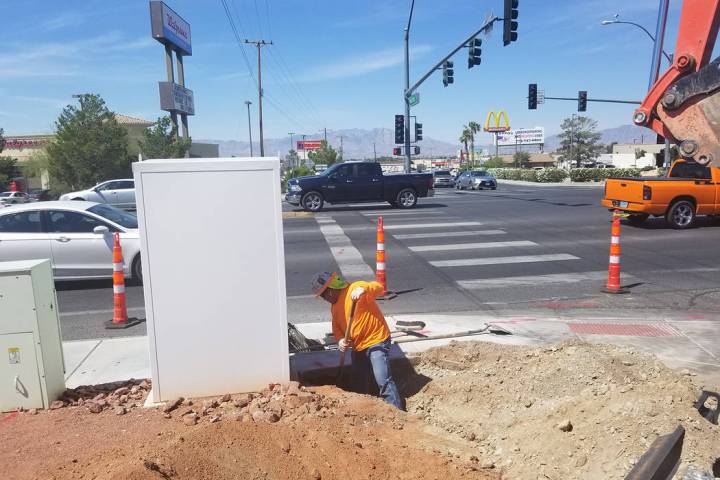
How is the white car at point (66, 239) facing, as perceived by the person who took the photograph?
facing to the right of the viewer

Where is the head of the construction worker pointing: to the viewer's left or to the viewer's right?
to the viewer's left

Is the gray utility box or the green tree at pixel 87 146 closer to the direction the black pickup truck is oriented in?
the green tree

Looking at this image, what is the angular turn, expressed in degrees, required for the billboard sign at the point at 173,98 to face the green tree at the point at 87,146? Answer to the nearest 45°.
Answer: approximately 90° to its right

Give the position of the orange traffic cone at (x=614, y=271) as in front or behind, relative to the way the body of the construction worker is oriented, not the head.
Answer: behind

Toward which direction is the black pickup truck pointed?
to the viewer's left
